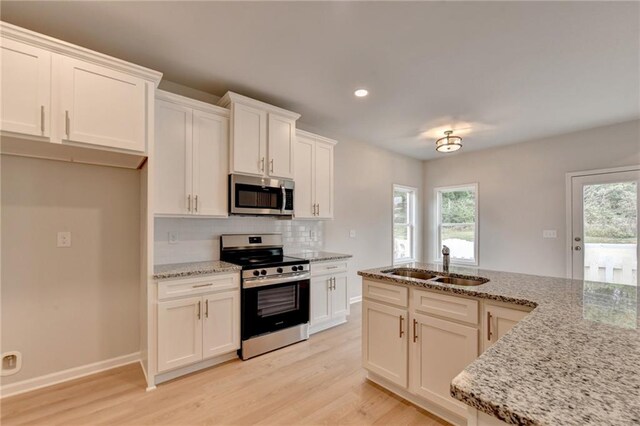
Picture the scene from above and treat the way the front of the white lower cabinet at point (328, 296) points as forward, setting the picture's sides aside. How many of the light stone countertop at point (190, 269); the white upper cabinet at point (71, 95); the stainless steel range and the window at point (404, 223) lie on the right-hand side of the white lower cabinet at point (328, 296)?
3

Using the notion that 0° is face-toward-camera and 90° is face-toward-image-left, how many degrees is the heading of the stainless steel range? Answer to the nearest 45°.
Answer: approximately 315°

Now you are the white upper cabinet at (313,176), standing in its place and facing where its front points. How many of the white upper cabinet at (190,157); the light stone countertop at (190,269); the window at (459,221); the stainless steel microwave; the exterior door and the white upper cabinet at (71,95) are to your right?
4

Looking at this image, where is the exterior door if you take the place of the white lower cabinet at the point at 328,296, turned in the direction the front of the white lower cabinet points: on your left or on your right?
on your left

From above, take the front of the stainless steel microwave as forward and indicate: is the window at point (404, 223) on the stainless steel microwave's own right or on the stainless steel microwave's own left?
on the stainless steel microwave's own left

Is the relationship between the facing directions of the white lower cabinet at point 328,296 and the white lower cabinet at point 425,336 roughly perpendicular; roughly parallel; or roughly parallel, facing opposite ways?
roughly perpendicular

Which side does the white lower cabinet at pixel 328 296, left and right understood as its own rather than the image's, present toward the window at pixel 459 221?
left
